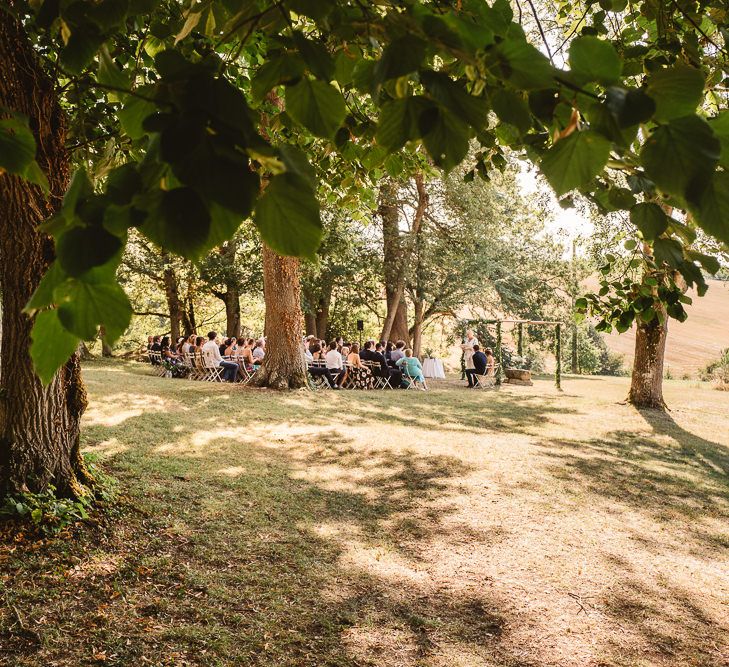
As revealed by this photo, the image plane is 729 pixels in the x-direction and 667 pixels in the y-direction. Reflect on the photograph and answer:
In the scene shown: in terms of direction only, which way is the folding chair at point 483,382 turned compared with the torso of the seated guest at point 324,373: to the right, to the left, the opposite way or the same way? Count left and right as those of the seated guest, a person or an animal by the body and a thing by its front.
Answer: the opposite way

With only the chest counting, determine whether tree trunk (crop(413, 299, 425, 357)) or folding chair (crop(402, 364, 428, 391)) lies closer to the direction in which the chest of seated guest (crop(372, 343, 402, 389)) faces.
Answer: the folding chair

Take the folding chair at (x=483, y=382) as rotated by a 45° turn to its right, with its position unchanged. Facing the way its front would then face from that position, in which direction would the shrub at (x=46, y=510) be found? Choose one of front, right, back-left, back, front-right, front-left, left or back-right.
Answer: back-left

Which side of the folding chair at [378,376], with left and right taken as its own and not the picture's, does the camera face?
right

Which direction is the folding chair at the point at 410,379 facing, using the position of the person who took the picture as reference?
facing to the right of the viewer

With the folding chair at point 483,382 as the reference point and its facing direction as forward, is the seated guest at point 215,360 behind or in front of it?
in front

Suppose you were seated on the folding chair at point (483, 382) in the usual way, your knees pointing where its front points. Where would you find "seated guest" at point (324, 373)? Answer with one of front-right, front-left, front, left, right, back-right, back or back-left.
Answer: front-left

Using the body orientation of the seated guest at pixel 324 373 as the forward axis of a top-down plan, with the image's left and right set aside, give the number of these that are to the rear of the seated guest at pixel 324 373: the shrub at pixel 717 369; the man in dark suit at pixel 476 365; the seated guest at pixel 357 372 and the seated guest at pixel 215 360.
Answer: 1

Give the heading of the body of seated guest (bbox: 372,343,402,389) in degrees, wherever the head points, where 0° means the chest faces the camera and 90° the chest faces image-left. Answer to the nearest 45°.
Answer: approximately 270°

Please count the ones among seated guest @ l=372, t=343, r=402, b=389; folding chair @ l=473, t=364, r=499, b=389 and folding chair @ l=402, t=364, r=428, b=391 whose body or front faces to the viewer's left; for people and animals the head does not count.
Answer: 1

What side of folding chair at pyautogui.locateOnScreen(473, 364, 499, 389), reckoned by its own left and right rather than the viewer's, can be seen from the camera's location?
left
